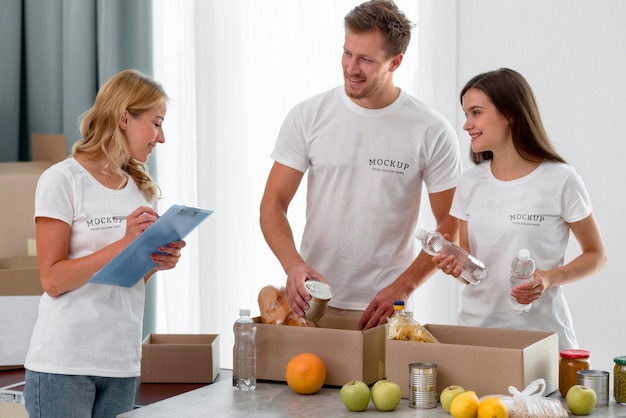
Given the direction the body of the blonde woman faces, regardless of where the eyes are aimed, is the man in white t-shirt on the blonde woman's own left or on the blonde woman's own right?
on the blonde woman's own left

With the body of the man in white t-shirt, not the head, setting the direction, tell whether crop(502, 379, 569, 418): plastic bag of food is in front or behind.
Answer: in front

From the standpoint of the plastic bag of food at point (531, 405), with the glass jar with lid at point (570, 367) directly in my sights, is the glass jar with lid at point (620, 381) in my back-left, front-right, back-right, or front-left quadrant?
front-right

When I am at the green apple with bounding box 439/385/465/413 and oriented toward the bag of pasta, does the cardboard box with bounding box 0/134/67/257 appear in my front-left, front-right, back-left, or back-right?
front-left

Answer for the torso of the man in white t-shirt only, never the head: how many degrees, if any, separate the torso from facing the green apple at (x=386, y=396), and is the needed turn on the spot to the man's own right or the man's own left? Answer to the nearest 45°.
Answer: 0° — they already face it

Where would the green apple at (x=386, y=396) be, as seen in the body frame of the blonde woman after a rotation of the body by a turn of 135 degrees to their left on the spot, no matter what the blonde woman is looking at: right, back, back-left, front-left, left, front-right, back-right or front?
back-right

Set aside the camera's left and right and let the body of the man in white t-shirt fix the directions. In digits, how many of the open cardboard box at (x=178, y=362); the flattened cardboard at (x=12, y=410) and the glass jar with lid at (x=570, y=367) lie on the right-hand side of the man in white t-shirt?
2

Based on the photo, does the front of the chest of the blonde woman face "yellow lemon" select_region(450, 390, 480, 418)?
yes

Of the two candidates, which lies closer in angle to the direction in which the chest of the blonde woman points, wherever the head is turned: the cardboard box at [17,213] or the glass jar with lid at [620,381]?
the glass jar with lid

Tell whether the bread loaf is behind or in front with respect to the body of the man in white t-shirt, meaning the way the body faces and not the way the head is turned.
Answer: in front

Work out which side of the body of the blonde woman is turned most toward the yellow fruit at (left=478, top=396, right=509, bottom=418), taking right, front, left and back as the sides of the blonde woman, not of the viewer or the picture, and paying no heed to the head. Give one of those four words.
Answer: front

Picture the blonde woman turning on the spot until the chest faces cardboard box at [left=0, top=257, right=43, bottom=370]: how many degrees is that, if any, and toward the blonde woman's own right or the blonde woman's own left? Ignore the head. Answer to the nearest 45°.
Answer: approximately 135° to the blonde woman's own left

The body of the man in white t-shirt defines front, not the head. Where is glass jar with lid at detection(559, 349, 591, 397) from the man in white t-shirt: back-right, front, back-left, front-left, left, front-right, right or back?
front-left

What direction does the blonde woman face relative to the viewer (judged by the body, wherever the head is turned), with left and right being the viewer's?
facing the viewer and to the right of the viewer

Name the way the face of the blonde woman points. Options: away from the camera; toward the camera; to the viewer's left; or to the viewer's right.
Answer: to the viewer's right

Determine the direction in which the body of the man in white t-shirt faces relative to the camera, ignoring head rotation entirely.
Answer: toward the camera

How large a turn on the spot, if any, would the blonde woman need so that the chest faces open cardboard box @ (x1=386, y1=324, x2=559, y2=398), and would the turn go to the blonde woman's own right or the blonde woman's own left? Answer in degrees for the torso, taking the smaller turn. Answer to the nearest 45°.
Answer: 0° — they already face it

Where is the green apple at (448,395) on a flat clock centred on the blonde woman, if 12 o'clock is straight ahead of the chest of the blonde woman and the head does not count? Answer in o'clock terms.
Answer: The green apple is roughly at 12 o'clock from the blonde woman.

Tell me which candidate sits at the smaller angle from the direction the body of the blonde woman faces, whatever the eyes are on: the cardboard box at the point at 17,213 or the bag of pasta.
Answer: the bag of pasta

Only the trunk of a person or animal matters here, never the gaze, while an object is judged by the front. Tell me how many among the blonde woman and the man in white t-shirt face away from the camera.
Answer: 0
